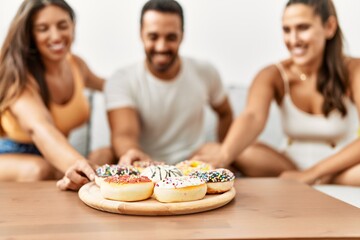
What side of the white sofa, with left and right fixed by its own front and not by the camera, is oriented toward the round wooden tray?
front

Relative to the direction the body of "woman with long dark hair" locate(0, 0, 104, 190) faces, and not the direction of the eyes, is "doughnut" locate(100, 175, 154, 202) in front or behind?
in front

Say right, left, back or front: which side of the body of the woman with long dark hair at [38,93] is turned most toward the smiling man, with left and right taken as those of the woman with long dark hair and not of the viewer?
left

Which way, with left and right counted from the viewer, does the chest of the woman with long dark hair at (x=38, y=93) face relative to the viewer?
facing the viewer and to the right of the viewer

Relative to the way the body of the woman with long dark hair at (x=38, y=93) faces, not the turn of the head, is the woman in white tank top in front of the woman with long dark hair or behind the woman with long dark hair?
in front

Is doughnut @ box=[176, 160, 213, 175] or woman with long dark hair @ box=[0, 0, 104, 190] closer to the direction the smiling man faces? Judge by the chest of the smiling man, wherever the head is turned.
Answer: the doughnut

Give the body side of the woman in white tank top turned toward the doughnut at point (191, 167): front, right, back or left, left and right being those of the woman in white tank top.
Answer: front

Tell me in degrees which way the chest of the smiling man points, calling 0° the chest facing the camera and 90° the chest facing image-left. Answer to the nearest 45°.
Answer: approximately 0°

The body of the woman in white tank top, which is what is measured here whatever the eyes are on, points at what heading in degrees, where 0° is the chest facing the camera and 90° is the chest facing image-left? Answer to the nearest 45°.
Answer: approximately 45°
